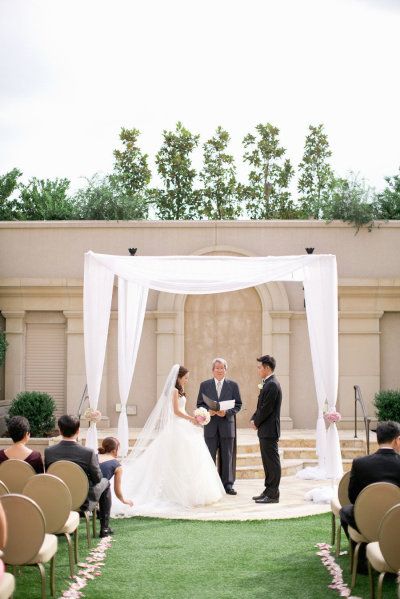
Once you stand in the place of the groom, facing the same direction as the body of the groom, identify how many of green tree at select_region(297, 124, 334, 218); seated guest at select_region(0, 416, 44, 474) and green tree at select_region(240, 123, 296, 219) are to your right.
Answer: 2

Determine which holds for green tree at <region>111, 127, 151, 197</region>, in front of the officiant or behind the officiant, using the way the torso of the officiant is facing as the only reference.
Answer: behind

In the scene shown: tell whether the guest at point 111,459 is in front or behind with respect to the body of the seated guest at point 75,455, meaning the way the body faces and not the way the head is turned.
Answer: in front

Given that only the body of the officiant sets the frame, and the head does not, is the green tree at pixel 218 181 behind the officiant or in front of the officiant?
behind

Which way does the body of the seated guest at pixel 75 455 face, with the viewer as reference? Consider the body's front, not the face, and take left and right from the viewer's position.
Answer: facing away from the viewer and to the right of the viewer

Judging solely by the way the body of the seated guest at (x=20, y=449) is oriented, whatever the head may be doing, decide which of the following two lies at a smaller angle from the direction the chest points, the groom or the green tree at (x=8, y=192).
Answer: the green tree

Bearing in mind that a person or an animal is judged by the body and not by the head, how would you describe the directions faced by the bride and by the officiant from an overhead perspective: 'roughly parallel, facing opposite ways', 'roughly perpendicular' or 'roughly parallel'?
roughly perpendicular

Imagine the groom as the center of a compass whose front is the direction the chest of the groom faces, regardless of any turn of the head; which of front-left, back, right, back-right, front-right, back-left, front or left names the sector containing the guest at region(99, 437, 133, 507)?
front-left

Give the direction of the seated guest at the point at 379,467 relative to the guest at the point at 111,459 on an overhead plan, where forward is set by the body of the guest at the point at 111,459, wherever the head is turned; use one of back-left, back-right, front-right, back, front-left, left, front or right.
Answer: right

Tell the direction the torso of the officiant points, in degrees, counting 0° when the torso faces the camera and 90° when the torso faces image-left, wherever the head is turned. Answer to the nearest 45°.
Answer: approximately 0°

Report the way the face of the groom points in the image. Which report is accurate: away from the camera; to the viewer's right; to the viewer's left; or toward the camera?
to the viewer's left

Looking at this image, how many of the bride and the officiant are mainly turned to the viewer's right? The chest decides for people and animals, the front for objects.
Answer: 1

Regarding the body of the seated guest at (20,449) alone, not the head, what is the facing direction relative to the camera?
away from the camera

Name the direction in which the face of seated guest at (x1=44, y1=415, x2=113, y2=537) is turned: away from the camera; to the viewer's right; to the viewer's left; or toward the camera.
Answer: away from the camera

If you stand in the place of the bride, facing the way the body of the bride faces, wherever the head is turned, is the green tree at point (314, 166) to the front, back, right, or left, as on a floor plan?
left
